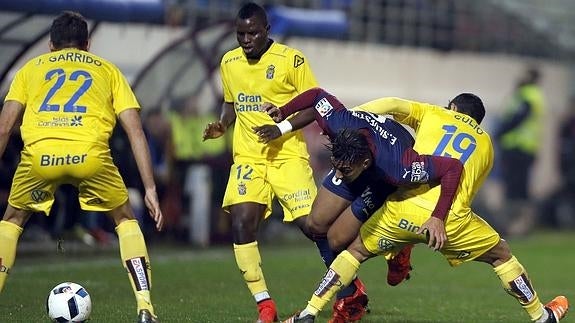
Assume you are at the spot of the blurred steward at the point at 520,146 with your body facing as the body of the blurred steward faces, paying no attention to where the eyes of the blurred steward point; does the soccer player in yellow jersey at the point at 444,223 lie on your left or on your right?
on your left

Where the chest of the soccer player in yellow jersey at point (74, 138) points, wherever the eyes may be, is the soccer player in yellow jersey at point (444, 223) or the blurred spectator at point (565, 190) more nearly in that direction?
the blurred spectator

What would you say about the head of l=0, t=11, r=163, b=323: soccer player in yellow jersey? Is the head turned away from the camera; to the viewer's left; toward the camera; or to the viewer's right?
away from the camera

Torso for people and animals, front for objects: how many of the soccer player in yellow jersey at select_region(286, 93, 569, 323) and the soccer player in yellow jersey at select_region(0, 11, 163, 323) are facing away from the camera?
2

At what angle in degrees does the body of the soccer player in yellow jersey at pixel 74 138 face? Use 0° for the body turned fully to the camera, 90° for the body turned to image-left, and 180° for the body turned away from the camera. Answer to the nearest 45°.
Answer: approximately 180°

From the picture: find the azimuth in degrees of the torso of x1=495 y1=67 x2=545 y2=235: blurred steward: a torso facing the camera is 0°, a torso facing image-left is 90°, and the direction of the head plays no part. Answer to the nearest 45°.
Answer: approximately 90°

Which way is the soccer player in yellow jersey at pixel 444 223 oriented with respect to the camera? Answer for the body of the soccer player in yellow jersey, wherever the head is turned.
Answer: away from the camera

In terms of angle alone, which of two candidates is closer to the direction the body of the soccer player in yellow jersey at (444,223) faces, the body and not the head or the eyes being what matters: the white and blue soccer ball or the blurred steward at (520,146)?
the blurred steward
